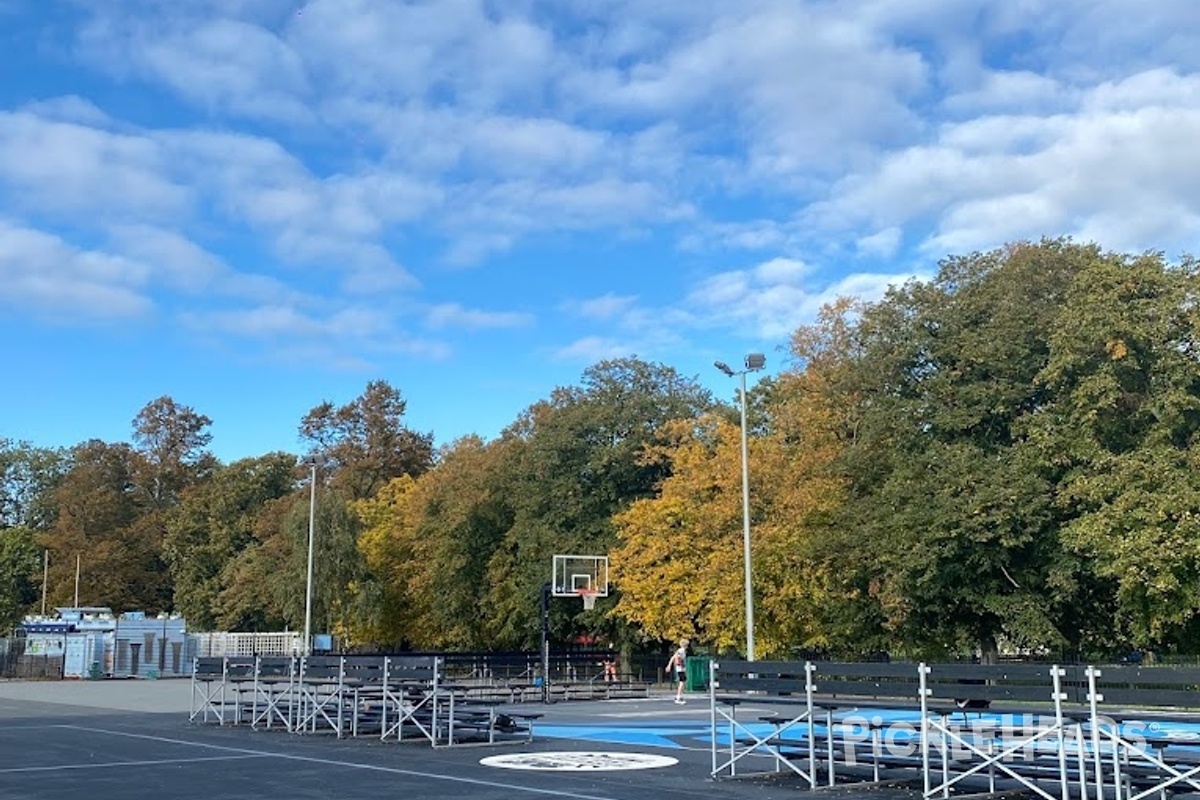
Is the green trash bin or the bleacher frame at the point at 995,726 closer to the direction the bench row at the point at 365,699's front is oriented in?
the green trash bin

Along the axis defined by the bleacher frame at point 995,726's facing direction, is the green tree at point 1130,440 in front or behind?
in front

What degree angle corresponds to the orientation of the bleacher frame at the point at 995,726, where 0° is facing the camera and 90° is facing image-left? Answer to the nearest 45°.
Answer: approximately 180°

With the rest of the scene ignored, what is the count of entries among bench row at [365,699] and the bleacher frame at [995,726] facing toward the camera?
0

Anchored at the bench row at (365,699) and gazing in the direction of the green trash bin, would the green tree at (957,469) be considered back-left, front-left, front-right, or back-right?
front-right

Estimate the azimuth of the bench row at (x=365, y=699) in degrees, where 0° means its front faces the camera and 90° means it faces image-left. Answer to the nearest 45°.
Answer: approximately 225°

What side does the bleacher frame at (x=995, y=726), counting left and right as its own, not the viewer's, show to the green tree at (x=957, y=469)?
front

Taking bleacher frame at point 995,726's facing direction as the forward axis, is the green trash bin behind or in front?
in front

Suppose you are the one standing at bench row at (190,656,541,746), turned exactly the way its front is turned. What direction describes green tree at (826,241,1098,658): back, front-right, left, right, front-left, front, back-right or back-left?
front
